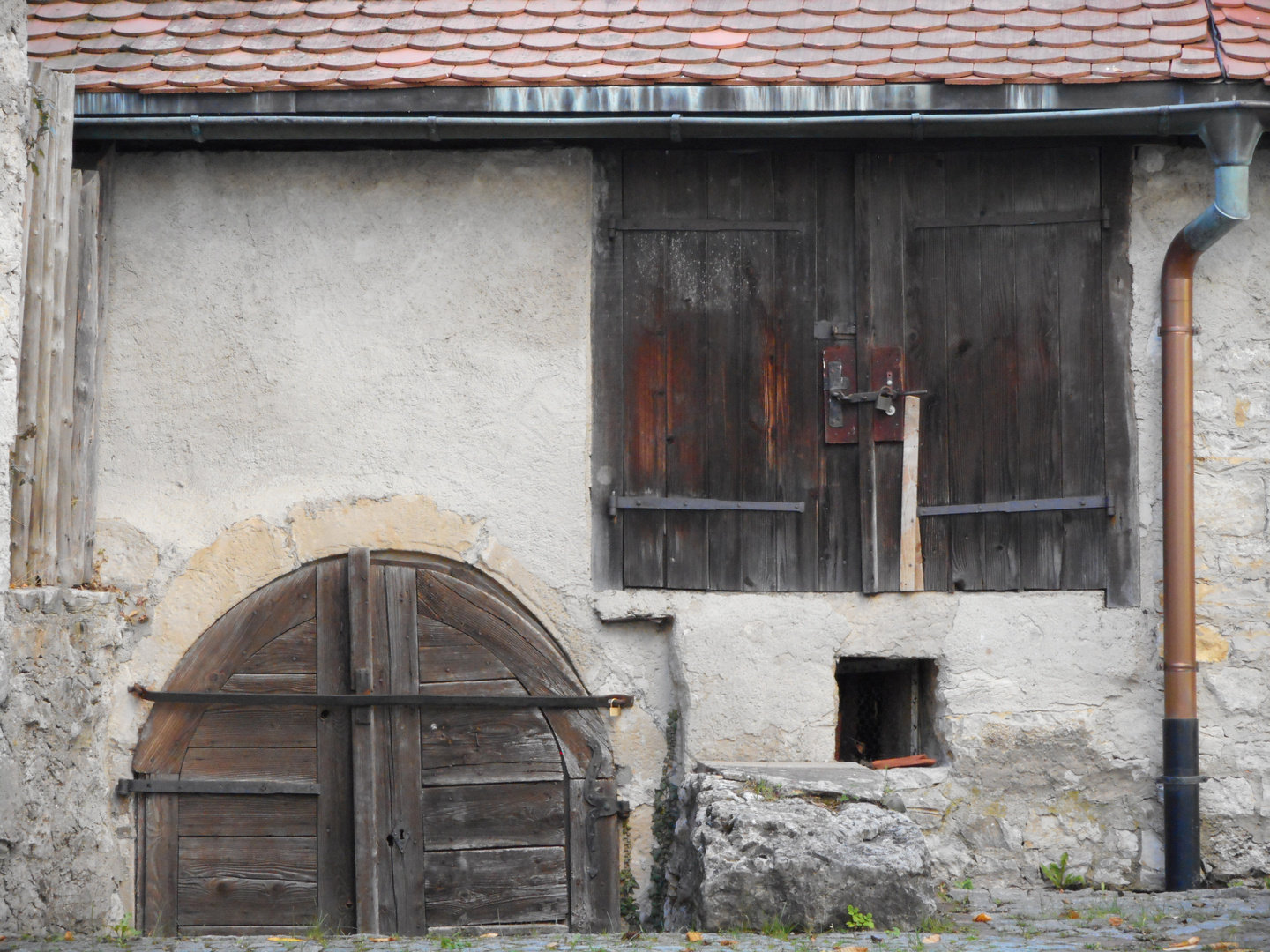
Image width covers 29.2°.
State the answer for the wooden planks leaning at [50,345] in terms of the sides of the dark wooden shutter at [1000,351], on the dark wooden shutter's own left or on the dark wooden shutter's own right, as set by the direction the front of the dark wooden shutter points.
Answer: on the dark wooden shutter's own right

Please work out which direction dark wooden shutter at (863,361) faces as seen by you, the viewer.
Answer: facing the viewer

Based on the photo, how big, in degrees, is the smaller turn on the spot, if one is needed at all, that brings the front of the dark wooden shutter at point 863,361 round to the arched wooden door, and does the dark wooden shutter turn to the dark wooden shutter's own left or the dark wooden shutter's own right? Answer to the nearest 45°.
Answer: approximately 90° to the dark wooden shutter's own right

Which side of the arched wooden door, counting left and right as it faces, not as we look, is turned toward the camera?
front

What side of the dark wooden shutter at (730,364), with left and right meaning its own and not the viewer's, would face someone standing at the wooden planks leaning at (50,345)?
right

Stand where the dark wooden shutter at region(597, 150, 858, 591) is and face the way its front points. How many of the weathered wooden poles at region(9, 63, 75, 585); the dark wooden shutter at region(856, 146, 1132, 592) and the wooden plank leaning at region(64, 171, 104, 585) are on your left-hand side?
1

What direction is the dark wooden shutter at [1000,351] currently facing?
toward the camera

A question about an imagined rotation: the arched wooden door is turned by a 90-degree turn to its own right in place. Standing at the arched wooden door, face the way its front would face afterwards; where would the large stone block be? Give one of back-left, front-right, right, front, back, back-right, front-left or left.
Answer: back-left
